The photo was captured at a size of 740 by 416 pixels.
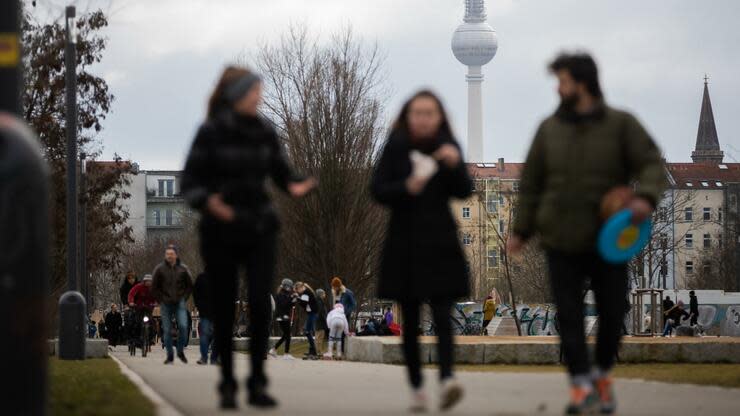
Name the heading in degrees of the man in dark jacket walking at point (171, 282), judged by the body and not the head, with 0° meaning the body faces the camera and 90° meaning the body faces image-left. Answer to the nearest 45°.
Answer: approximately 0°

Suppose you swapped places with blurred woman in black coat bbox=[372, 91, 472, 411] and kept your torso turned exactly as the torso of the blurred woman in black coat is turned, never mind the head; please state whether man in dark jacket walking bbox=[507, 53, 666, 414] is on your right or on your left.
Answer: on your left

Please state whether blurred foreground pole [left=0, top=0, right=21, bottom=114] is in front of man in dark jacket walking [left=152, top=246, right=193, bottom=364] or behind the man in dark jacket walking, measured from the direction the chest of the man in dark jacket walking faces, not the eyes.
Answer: in front

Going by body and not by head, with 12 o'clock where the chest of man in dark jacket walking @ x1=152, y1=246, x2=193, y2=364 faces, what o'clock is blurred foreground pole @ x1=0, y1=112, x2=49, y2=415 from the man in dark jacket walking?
The blurred foreground pole is roughly at 12 o'clock from the man in dark jacket walking.

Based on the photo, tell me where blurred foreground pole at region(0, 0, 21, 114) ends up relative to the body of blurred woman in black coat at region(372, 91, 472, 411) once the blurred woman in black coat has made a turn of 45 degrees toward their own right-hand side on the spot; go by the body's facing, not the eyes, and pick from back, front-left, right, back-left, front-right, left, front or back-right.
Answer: front

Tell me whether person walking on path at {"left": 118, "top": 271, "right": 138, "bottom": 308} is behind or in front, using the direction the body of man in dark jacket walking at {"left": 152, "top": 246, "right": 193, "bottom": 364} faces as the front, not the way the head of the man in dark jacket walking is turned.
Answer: behind

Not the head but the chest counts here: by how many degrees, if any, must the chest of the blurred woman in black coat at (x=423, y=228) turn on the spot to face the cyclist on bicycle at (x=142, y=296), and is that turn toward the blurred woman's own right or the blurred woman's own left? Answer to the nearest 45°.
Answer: approximately 180°

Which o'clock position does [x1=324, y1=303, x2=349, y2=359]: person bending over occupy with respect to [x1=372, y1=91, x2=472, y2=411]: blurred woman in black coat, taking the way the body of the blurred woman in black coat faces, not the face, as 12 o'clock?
The person bending over is roughly at 6 o'clock from the blurred woman in black coat.

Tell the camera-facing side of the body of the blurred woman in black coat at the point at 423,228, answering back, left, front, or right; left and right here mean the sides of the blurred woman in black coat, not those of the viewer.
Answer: front

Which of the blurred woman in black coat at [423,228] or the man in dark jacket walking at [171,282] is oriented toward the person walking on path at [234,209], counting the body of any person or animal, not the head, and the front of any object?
the man in dark jacket walking

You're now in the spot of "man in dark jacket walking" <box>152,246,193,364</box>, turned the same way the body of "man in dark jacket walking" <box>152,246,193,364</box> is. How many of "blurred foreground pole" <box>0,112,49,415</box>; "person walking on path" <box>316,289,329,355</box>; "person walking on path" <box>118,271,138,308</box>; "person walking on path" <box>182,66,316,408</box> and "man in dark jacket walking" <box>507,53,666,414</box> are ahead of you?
3

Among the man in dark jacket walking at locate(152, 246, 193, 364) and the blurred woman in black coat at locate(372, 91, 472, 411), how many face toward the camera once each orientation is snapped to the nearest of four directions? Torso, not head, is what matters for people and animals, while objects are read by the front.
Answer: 2
